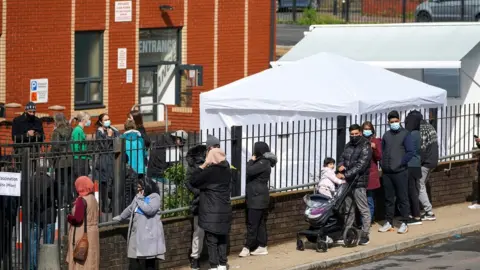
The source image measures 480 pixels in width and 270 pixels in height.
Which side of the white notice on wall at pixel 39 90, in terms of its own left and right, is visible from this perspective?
front

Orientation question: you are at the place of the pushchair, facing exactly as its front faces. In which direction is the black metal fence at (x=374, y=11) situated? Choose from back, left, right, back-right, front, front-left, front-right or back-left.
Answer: back-right

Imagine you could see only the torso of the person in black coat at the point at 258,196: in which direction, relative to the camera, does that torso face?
to the viewer's left

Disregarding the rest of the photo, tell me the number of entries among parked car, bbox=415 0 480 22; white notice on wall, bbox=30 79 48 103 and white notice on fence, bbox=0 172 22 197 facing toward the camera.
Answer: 2

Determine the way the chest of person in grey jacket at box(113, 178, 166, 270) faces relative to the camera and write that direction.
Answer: to the viewer's left

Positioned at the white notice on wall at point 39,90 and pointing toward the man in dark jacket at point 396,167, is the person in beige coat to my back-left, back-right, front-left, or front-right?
front-right

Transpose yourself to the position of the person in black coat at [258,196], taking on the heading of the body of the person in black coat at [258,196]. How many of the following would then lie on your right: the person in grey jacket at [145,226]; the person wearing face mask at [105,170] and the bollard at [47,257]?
0

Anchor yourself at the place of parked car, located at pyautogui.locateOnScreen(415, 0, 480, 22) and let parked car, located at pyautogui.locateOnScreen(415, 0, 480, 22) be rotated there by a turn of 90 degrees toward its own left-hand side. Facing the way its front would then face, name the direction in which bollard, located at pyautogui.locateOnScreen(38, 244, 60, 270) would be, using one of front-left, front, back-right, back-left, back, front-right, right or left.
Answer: front

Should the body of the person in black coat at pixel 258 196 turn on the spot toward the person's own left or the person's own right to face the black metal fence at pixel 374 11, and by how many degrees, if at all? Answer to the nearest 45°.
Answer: approximately 90° to the person's own right

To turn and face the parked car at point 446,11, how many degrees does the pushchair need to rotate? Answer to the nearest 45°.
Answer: approximately 135° to its right

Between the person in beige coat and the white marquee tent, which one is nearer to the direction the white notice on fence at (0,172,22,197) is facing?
the person in beige coat

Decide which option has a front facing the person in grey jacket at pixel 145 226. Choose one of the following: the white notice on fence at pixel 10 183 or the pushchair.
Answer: the pushchair

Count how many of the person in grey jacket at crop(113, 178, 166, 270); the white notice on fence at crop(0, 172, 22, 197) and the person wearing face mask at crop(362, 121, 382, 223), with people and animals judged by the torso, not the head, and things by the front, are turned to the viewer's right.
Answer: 0

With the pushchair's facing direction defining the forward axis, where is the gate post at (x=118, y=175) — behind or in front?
in front

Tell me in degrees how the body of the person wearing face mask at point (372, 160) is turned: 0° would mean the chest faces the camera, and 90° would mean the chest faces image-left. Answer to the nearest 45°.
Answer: approximately 45°

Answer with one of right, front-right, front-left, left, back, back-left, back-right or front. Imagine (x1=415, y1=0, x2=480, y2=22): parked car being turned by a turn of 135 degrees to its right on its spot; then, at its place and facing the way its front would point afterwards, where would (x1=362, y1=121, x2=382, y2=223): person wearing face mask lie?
back-right
